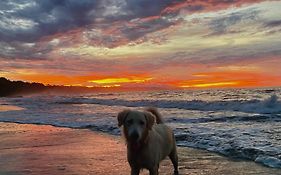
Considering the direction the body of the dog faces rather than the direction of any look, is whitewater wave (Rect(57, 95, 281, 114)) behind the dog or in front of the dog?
behind

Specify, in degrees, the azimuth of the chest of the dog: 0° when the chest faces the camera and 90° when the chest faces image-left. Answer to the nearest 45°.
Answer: approximately 45°
